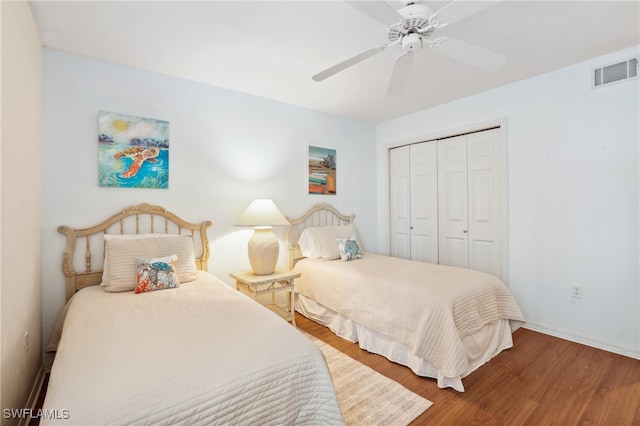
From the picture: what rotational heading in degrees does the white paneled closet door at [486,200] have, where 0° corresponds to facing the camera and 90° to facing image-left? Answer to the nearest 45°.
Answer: approximately 45°

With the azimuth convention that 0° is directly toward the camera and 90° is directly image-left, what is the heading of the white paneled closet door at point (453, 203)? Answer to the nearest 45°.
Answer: approximately 45°

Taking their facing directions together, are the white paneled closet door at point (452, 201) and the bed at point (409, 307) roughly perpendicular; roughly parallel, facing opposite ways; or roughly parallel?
roughly perpendicular

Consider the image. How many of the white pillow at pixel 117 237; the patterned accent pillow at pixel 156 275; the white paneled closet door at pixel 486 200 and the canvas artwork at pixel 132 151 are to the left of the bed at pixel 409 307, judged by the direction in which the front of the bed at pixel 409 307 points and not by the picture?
1

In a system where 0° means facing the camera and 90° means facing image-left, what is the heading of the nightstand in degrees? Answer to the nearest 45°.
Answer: approximately 315°

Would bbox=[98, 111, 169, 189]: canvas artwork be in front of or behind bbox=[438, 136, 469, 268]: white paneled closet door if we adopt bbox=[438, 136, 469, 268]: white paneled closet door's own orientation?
in front

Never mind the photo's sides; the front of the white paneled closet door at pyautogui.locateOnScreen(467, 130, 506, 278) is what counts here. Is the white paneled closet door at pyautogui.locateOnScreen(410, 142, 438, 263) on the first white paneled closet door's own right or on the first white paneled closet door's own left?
on the first white paneled closet door's own right

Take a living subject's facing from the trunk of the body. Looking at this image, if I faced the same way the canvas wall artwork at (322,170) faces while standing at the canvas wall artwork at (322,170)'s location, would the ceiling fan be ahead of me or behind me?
ahead

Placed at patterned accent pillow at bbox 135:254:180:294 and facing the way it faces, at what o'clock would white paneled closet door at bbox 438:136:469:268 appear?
The white paneled closet door is roughly at 9 o'clock from the patterned accent pillow.
